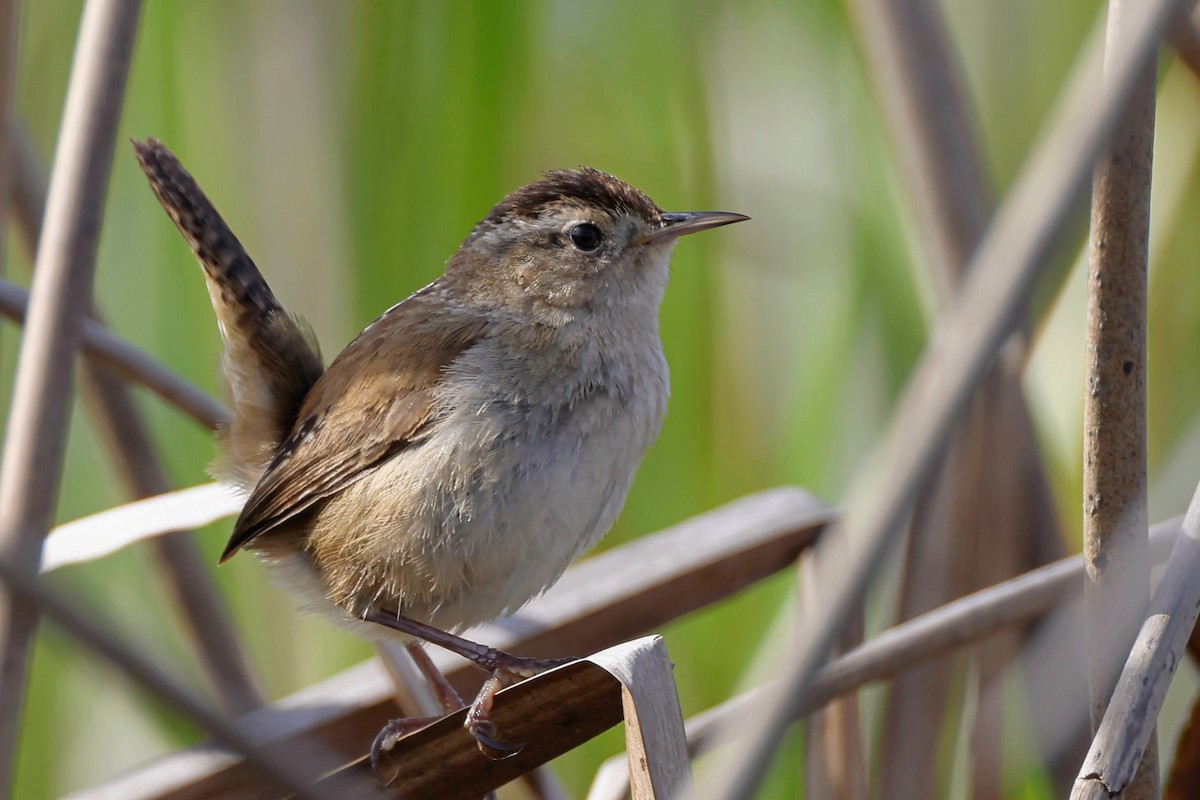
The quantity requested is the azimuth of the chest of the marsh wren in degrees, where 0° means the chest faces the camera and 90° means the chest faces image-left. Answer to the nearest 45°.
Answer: approximately 270°

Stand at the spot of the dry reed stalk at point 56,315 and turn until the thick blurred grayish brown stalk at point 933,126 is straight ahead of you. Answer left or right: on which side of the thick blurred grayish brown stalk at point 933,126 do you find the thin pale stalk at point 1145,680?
right

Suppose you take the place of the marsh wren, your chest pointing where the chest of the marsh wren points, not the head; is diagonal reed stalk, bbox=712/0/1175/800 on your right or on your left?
on your right

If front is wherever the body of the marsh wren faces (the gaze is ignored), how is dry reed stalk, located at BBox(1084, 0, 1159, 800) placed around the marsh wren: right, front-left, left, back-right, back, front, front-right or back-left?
front-right

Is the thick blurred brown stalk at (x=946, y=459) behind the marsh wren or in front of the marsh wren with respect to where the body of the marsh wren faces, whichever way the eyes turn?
in front

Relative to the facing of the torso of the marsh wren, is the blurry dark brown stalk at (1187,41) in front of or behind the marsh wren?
in front
